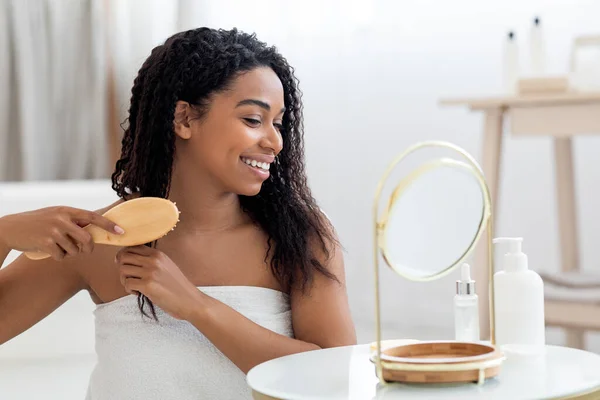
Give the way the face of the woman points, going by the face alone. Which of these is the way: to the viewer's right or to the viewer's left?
to the viewer's right
